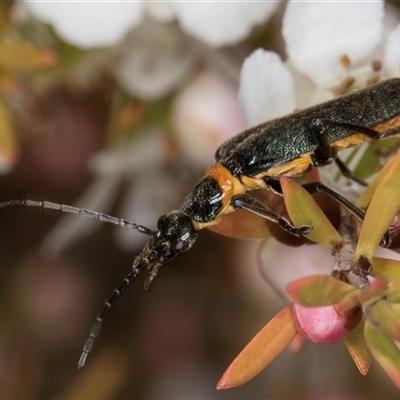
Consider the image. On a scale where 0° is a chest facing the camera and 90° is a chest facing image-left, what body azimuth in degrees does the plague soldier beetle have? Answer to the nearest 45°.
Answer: approximately 90°
